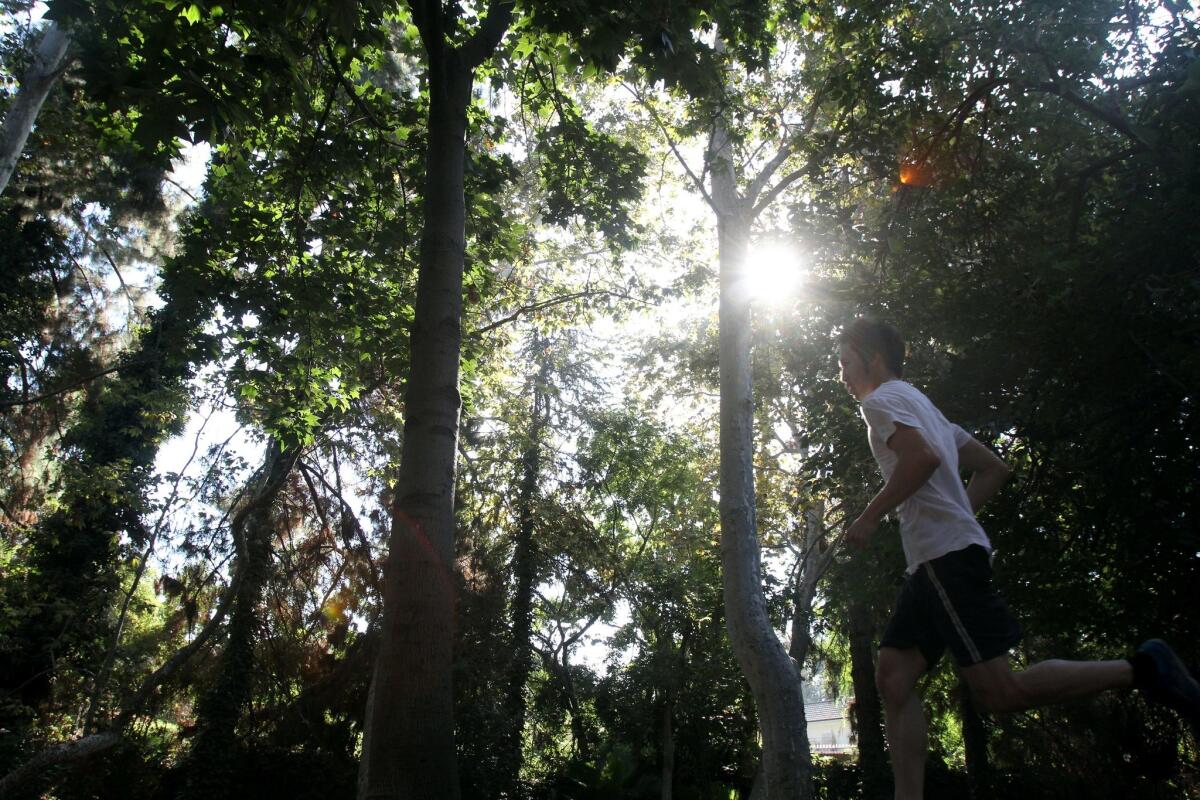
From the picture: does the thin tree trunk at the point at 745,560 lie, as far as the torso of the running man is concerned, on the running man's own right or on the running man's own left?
on the running man's own right

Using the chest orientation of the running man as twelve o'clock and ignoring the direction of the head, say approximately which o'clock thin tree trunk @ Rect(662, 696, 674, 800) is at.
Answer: The thin tree trunk is roughly at 2 o'clock from the running man.

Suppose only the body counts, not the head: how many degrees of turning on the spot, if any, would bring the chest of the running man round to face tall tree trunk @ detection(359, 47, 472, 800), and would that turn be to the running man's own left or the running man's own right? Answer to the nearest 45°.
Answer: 0° — they already face it

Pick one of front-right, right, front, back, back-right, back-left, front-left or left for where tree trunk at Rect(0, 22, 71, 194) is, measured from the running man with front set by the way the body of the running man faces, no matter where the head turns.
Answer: front

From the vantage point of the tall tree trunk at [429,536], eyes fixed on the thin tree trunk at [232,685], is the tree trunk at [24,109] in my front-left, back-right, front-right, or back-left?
front-left

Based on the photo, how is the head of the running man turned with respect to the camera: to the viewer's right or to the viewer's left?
to the viewer's left

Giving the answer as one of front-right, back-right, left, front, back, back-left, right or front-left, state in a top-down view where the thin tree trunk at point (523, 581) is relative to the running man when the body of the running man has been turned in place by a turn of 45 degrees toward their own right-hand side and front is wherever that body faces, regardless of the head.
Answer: front

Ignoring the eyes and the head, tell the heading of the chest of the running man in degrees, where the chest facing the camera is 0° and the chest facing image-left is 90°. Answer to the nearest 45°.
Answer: approximately 90°
